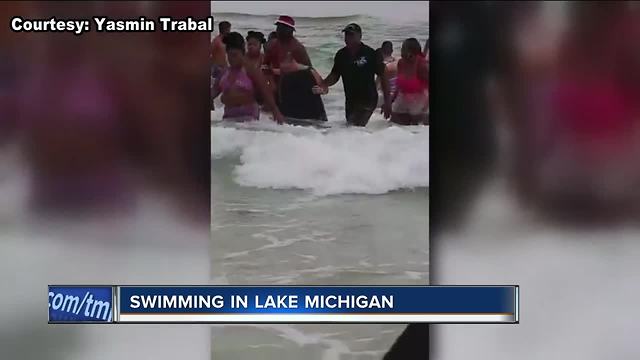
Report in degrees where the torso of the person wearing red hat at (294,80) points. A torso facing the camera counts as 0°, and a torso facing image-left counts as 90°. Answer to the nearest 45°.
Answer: approximately 0°
